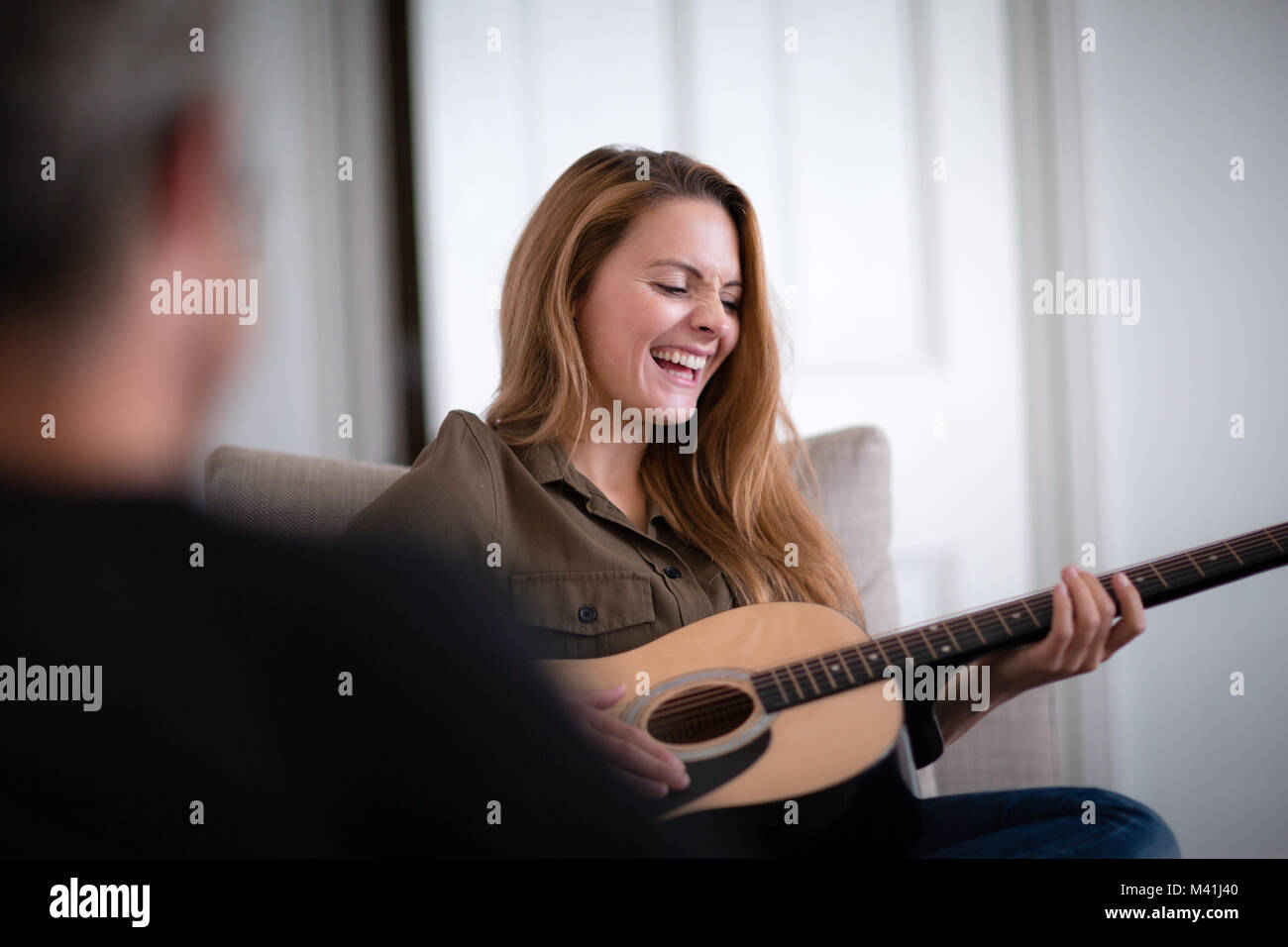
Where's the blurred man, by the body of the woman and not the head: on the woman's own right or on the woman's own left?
on the woman's own right

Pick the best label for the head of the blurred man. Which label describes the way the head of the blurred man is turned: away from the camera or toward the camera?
away from the camera

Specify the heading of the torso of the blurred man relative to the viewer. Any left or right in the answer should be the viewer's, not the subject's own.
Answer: facing away from the viewer and to the right of the viewer

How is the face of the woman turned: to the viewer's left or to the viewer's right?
to the viewer's right
